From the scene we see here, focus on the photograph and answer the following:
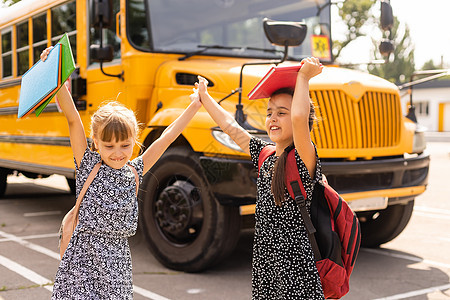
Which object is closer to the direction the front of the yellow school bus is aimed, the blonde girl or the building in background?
the blonde girl

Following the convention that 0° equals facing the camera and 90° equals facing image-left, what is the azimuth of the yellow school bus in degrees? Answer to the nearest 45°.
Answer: approximately 315°

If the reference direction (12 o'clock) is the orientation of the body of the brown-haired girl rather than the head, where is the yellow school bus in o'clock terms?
The yellow school bus is roughly at 4 o'clock from the brown-haired girl.

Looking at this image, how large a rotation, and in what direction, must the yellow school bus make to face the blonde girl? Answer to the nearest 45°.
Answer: approximately 45° to its right

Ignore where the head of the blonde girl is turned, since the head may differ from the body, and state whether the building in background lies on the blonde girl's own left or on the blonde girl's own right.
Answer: on the blonde girl's own left
